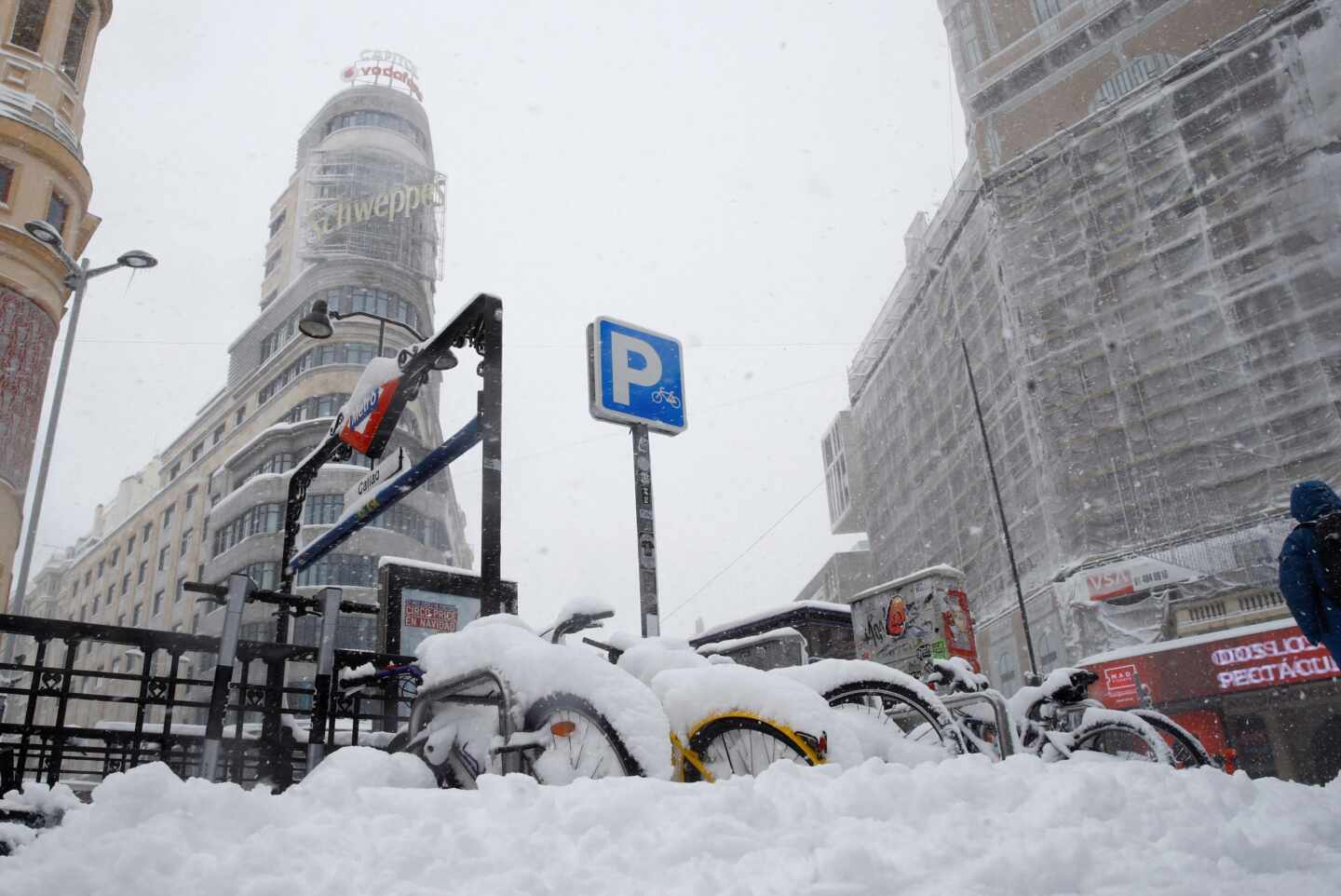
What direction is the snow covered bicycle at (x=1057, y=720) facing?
to the viewer's left

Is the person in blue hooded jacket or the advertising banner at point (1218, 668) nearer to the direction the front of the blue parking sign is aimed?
the person in blue hooded jacket

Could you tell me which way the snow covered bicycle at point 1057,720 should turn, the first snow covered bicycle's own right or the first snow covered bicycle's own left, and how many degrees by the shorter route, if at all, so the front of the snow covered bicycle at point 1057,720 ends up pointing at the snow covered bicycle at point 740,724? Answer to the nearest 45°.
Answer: approximately 45° to the first snow covered bicycle's own left
